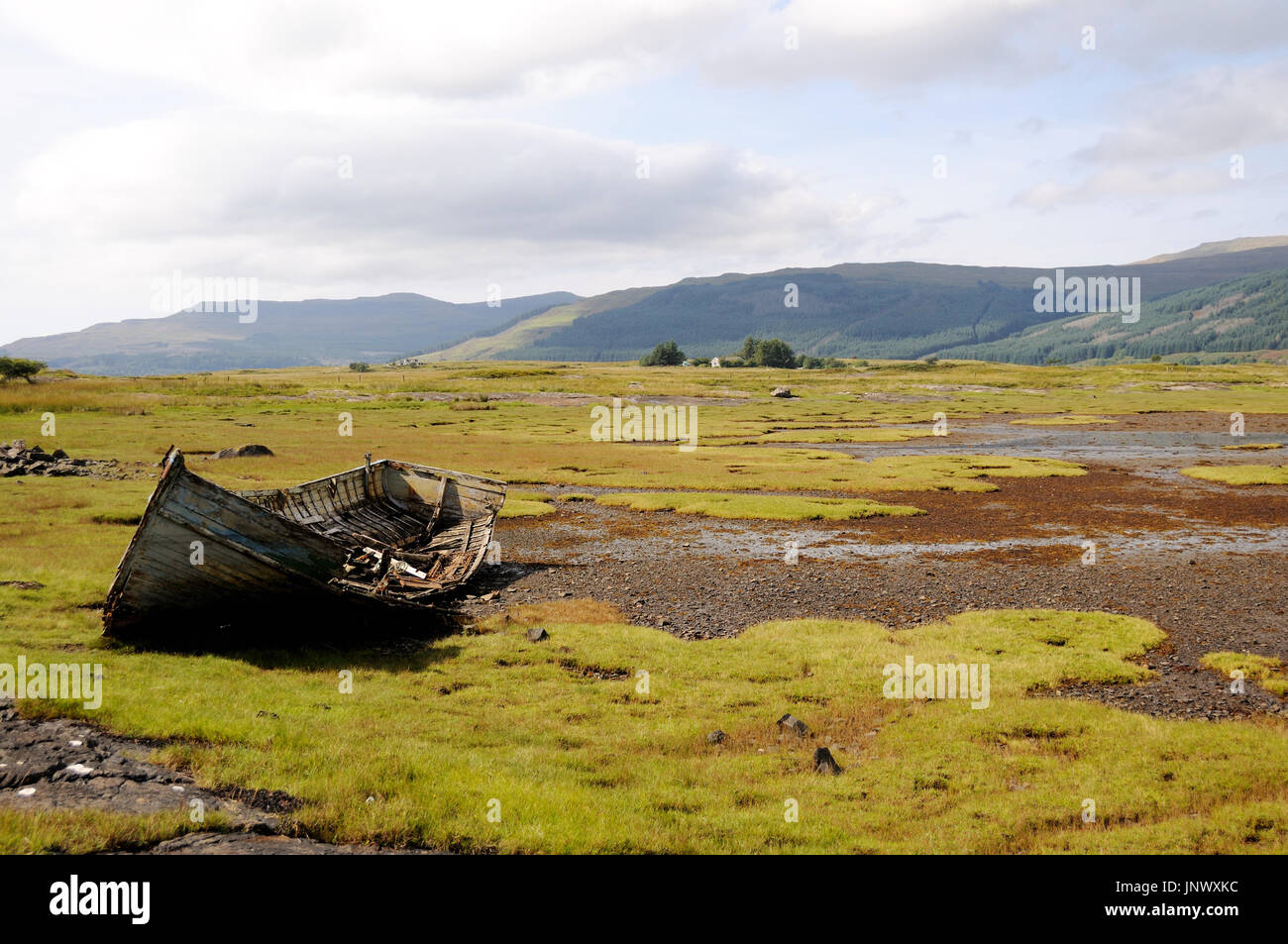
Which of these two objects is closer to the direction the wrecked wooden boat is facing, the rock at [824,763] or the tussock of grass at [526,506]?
the rock

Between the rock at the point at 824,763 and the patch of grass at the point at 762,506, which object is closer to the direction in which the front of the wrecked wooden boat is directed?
the rock

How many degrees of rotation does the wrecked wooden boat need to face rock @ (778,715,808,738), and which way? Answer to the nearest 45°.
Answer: approximately 90° to its left

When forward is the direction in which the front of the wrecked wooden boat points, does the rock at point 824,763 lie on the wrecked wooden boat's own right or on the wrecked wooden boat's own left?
on the wrecked wooden boat's own left

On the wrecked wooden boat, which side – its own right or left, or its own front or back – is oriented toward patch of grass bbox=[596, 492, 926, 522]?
back

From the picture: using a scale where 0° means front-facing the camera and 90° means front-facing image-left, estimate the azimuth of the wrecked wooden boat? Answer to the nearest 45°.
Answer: approximately 45°

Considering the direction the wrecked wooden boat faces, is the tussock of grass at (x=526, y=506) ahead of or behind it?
behind
